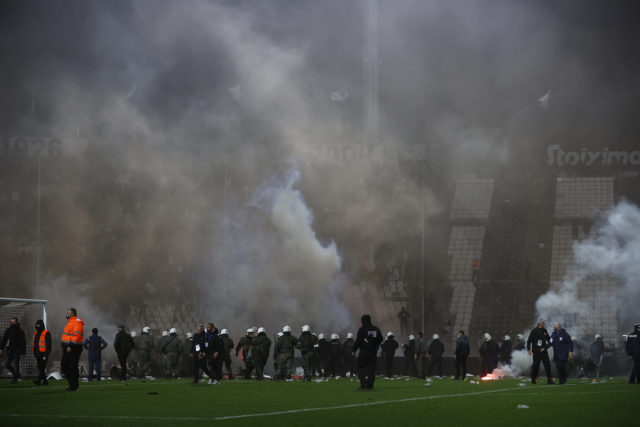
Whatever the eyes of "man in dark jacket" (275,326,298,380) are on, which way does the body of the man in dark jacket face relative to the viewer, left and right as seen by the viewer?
facing away from the viewer

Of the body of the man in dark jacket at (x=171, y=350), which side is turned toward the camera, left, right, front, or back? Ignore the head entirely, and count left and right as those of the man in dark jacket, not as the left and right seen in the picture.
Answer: back

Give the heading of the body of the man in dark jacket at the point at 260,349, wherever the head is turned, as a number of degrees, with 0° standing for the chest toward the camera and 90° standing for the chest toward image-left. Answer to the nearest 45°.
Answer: approximately 180°

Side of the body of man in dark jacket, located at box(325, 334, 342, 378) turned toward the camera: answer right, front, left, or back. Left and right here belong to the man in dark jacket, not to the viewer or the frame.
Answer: back

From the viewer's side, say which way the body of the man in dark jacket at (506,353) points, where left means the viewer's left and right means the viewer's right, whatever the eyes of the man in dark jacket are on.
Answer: facing away from the viewer

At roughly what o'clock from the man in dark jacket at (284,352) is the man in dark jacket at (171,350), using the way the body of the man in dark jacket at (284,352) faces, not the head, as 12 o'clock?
the man in dark jacket at (171,350) is roughly at 10 o'clock from the man in dark jacket at (284,352).
